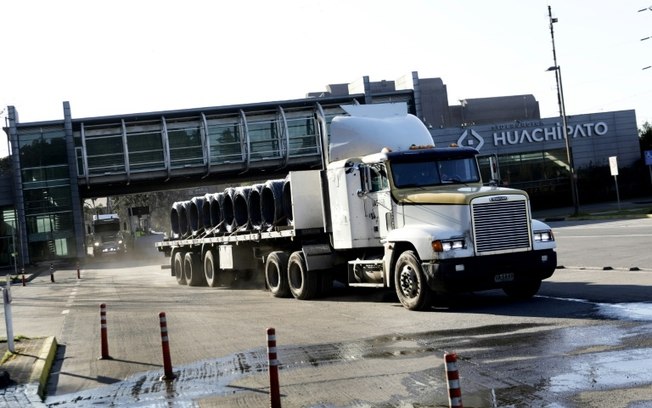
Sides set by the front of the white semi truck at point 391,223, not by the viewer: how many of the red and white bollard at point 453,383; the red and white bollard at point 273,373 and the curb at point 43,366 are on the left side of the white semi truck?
0

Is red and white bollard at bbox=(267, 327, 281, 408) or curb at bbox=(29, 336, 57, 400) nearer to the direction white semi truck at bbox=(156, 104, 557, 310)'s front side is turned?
the red and white bollard

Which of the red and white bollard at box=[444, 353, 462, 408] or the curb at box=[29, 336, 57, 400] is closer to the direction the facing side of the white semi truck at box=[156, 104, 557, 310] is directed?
the red and white bollard

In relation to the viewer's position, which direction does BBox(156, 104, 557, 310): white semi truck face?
facing the viewer and to the right of the viewer

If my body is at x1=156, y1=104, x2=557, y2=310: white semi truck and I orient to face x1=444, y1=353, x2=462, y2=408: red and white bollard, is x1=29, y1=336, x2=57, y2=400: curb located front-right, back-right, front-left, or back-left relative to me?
front-right

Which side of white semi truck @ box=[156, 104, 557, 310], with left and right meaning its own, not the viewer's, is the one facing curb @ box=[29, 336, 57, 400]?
right

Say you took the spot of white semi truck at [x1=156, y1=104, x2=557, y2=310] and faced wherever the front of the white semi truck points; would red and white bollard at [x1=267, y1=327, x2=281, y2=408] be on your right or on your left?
on your right

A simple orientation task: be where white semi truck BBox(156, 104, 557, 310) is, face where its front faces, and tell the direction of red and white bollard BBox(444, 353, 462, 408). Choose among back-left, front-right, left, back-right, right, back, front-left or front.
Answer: front-right

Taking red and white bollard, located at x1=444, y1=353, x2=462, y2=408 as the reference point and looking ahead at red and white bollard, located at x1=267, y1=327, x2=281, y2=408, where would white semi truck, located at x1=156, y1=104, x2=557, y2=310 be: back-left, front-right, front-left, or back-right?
front-right
